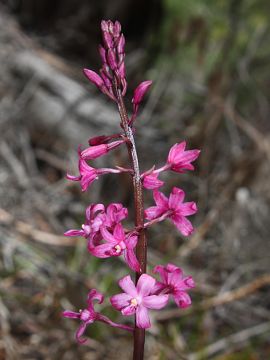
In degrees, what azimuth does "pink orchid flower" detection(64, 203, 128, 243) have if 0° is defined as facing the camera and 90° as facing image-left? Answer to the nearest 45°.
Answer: approximately 45°

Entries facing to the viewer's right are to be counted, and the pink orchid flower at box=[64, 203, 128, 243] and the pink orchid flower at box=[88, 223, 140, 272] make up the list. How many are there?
0

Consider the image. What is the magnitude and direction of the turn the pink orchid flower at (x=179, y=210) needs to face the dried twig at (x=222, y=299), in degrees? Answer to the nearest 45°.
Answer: approximately 45° to its left
